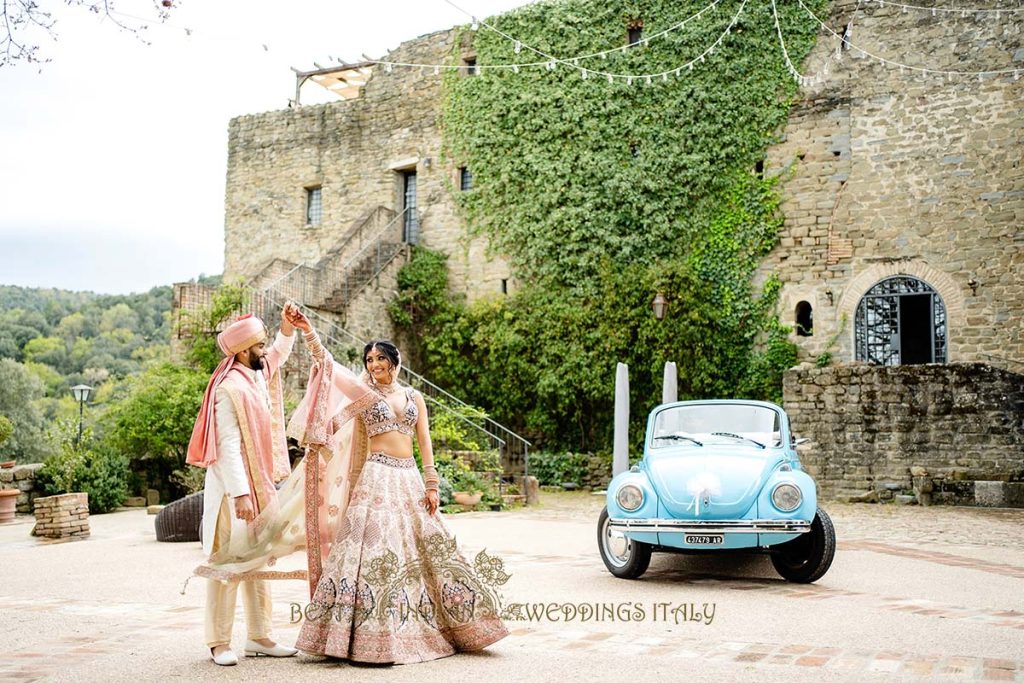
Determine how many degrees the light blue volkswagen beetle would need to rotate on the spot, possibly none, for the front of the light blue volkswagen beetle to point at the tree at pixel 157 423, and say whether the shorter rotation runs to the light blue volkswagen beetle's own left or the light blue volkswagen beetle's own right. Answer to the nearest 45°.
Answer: approximately 135° to the light blue volkswagen beetle's own right

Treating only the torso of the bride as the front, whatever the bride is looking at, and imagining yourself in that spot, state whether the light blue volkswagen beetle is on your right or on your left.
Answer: on your left

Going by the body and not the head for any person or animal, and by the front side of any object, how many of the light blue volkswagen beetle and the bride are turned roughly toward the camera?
2

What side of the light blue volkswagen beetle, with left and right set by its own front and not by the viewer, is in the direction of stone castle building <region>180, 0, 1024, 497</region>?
back

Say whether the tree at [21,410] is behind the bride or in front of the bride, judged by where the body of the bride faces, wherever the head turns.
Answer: behind

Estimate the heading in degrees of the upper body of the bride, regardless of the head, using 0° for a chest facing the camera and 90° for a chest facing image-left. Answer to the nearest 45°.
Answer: approximately 0°

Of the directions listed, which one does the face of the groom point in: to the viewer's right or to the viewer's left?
to the viewer's right

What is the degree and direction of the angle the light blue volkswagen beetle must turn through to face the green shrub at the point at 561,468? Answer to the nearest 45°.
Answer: approximately 180°

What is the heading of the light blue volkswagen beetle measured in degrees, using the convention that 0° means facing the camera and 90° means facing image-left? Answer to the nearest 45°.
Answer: approximately 0°

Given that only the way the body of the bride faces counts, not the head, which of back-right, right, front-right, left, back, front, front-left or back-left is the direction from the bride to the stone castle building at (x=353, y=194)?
back

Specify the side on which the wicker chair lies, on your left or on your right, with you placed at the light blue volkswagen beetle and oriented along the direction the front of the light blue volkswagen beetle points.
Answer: on your right
